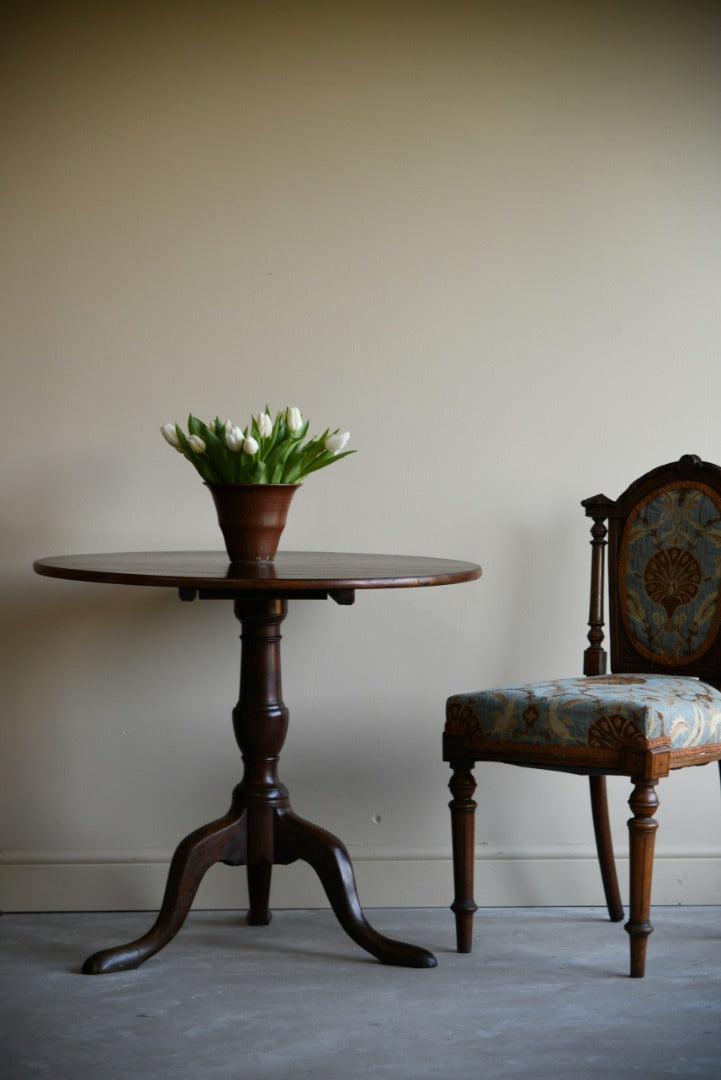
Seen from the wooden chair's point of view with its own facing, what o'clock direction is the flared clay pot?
The flared clay pot is roughly at 1 o'clock from the wooden chair.

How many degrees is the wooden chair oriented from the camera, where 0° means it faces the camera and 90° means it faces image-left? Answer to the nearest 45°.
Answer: approximately 45°

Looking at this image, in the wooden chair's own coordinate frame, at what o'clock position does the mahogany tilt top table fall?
The mahogany tilt top table is roughly at 1 o'clock from the wooden chair.

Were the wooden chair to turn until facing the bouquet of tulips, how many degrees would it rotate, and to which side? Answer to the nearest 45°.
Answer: approximately 45° to its right
